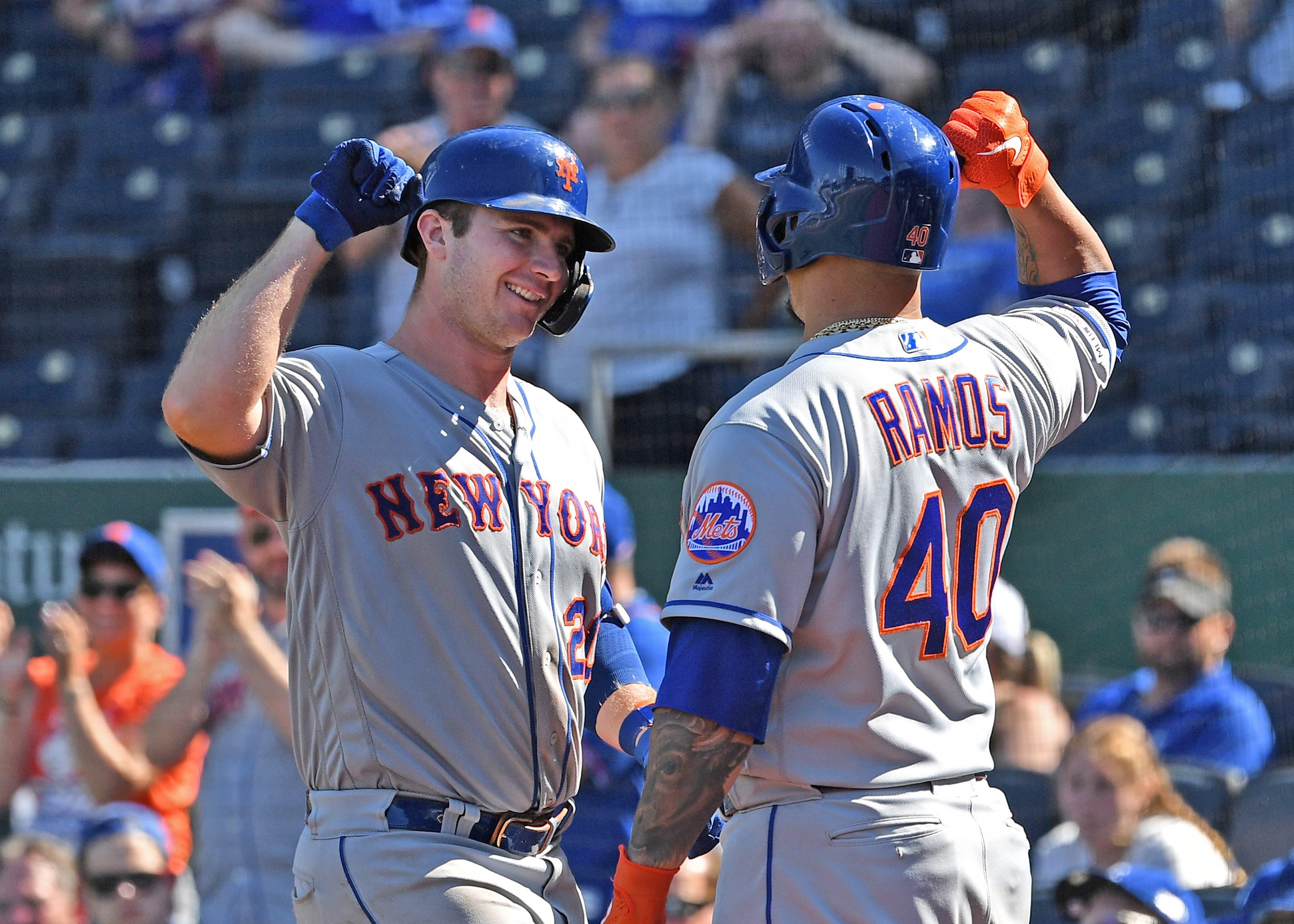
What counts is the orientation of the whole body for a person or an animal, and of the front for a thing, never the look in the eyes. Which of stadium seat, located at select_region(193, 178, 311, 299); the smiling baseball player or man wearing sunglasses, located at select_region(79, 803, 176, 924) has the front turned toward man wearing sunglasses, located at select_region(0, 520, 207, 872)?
the stadium seat

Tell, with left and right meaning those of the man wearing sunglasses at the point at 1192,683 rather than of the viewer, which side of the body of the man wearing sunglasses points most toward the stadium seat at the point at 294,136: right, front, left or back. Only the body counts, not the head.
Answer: right

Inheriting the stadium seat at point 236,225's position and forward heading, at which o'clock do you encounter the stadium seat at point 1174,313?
the stadium seat at point 1174,313 is roughly at 10 o'clock from the stadium seat at point 236,225.

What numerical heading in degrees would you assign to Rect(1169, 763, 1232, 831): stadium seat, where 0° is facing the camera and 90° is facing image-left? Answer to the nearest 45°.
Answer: approximately 0°

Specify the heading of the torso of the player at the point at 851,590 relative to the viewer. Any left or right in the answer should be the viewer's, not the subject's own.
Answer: facing away from the viewer and to the left of the viewer

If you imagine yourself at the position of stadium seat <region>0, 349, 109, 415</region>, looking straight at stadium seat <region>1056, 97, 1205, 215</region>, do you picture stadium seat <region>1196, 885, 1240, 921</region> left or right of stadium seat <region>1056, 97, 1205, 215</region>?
right

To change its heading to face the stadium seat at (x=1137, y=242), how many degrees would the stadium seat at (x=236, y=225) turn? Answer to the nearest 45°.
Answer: approximately 90° to its left

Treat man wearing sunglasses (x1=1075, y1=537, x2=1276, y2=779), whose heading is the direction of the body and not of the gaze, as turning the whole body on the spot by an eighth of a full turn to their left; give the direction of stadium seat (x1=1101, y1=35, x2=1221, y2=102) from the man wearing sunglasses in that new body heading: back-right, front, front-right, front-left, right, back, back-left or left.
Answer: back

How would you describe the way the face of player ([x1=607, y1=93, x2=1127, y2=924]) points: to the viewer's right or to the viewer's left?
to the viewer's left

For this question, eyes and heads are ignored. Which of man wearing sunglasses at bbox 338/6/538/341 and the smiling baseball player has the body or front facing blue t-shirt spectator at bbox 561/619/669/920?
the man wearing sunglasses
